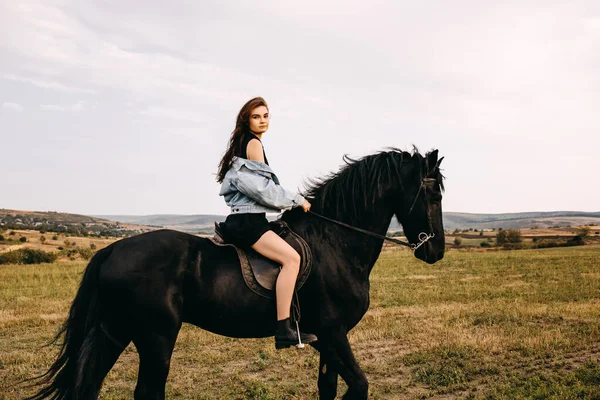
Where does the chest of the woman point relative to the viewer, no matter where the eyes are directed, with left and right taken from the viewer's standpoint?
facing to the right of the viewer

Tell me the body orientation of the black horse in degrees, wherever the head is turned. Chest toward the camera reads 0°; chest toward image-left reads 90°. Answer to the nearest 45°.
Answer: approximately 270°
